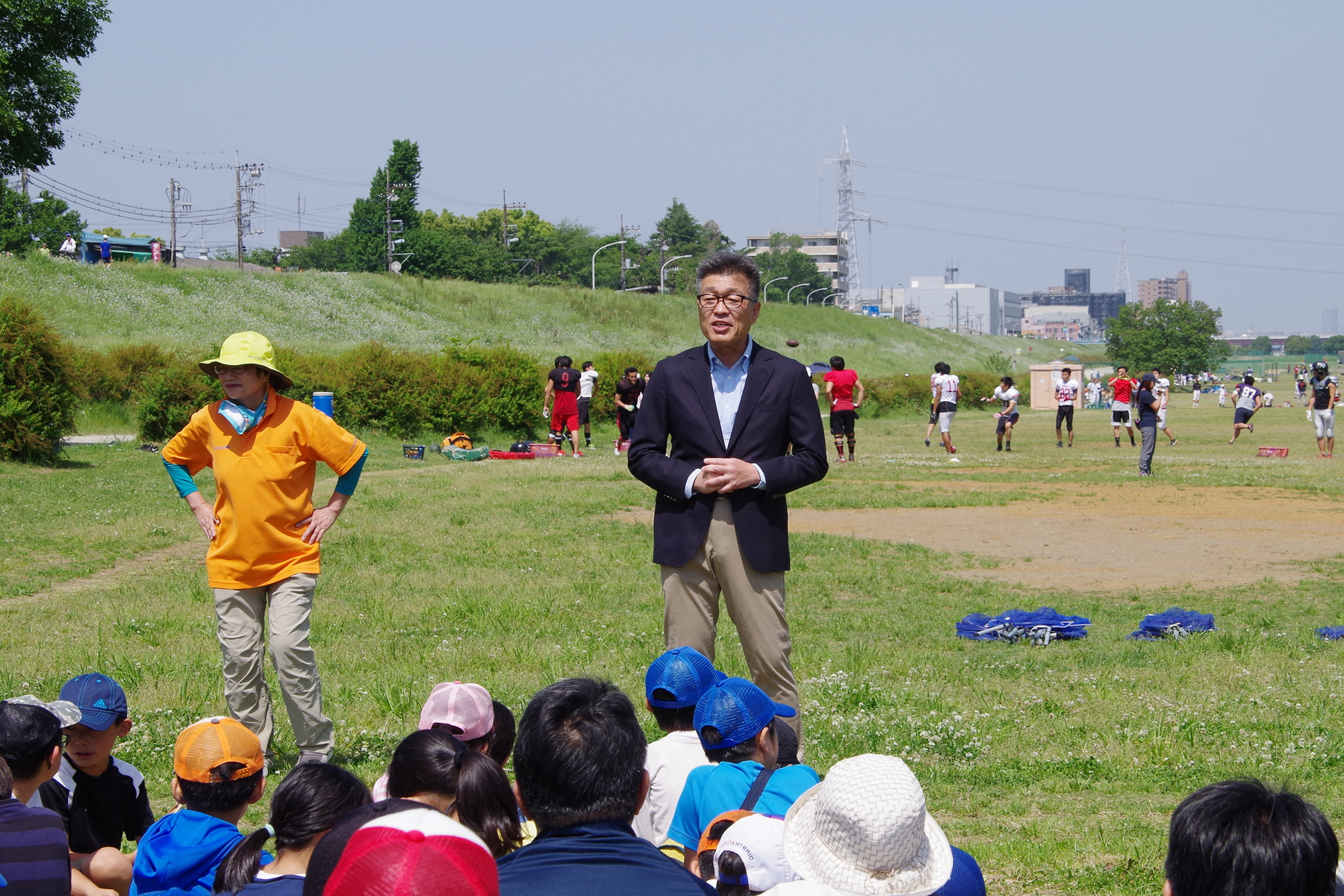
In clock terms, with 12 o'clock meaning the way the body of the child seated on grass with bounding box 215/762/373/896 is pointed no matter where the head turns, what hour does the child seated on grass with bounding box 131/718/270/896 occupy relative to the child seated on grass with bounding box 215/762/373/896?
the child seated on grass with bounding box 131/718/270/896 is roughly at 10 o'clock from the child seated on grass with bounding box 215/762/373/896.

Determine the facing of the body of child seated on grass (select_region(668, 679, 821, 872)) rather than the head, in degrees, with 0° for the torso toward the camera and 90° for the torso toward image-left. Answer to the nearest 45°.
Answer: approximately 225°

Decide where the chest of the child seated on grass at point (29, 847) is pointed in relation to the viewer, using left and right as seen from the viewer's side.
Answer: facing away from the viewer and to the right of the viewer

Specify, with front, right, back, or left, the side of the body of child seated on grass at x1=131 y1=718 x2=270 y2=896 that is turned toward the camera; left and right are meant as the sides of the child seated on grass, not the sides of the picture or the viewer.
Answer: back

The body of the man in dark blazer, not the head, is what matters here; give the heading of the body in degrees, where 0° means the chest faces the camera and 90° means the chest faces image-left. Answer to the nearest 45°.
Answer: approximately 0°

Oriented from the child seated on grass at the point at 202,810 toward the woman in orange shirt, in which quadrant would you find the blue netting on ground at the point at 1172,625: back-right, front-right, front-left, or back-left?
front-right

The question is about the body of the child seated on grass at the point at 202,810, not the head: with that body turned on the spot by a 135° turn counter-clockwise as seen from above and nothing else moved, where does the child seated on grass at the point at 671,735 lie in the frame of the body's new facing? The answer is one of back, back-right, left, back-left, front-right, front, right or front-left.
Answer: back-left

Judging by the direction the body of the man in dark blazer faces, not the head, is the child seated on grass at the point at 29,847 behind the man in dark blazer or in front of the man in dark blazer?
in front

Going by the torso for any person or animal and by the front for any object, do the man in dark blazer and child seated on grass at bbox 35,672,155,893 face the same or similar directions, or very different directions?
same or similar directions

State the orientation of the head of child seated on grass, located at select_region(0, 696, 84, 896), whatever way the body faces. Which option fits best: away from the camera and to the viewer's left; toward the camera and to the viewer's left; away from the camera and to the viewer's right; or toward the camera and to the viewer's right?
away from the camera and to the viewer's right

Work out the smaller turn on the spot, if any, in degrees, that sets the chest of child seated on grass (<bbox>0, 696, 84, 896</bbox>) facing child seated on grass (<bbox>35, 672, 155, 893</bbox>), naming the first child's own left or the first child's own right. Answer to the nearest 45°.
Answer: approximately 45° to the first child's own left

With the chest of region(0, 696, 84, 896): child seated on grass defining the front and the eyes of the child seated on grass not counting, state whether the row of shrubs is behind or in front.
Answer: in front

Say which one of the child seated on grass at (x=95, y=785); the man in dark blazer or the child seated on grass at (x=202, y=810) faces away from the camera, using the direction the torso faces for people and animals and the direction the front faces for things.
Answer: the child seated on grass at (x=202, y=810)

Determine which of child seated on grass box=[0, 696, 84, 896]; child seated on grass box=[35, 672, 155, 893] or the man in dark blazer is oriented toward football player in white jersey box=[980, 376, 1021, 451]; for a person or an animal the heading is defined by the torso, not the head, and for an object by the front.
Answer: child seated on grass box=[0, 696, 84, 896]

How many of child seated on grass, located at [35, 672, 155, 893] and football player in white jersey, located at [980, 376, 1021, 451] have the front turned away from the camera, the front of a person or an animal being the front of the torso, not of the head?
0
